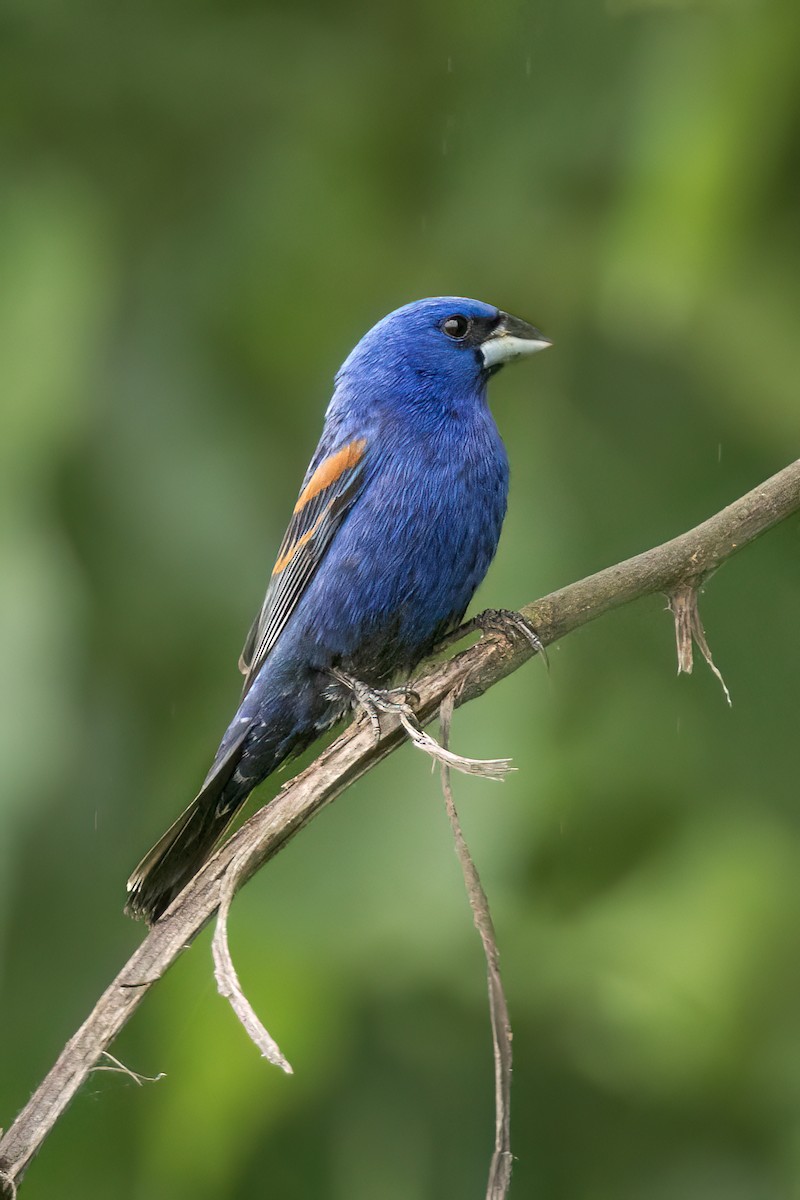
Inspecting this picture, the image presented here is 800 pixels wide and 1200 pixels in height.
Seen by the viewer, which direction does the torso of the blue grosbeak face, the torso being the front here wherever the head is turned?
to the viewer's right
